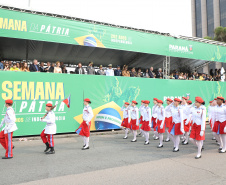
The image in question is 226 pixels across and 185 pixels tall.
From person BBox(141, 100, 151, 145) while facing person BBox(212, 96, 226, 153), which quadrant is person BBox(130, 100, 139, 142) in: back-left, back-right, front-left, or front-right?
back-left

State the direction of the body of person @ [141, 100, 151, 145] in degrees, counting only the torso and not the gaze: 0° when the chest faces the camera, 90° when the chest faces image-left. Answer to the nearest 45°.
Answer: approximately 45°

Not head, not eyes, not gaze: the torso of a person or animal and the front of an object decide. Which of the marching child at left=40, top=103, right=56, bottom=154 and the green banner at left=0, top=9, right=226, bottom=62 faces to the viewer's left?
the marching child

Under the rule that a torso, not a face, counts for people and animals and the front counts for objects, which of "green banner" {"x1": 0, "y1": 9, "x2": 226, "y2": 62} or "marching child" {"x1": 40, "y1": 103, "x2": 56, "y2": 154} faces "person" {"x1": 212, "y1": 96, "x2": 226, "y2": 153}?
the green banner

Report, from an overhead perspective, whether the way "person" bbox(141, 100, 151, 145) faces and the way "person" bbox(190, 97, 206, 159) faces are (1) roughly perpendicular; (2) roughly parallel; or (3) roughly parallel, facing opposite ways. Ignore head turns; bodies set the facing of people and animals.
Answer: roughly parallel

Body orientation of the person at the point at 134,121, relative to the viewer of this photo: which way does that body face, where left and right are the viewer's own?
facing the viewer and to the left of the viewer

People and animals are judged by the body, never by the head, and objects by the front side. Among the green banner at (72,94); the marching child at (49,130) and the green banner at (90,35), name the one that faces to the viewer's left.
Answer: the marching child

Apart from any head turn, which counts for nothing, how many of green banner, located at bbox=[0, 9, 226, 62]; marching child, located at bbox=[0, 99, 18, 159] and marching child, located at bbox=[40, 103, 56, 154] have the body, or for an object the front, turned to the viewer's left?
2

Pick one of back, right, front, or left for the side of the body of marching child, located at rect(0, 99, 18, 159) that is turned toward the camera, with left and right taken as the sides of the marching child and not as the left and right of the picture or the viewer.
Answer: left

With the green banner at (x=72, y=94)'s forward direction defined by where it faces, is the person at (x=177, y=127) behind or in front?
in front

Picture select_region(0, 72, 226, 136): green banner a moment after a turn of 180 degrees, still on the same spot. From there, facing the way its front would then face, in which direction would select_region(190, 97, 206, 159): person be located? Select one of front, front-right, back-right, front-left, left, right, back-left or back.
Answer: back

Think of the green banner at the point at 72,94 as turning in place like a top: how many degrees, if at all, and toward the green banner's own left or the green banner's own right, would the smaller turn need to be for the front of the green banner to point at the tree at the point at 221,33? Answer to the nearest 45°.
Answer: approximately 90° to the green banner's own left

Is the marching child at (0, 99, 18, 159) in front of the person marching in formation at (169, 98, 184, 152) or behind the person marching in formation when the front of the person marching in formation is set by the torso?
in front

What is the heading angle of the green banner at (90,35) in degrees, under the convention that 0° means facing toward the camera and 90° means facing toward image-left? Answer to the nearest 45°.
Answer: approximately 315°

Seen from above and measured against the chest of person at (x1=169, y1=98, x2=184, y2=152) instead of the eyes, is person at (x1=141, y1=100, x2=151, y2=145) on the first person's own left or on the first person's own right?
on the first person's own right

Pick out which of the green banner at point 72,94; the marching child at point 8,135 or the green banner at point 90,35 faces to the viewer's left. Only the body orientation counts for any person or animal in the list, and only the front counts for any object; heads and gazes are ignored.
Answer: the marching child
